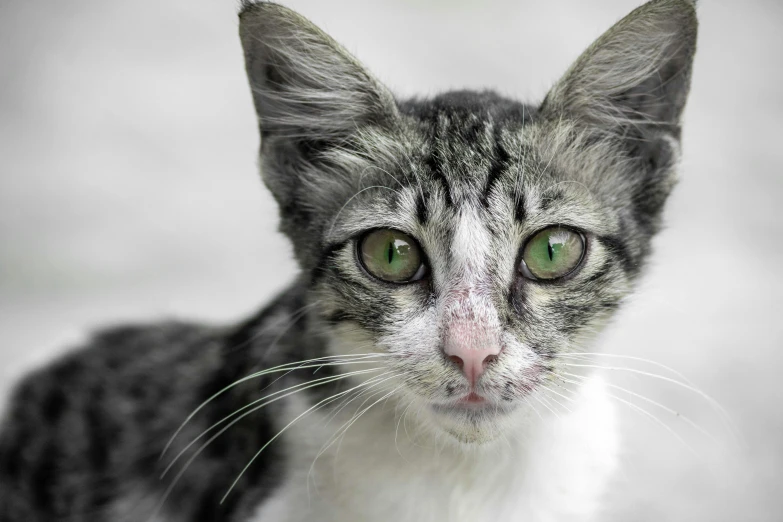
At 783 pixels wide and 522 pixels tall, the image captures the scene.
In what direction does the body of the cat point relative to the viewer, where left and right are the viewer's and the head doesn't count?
facing the viewer and to the right of the viewer
